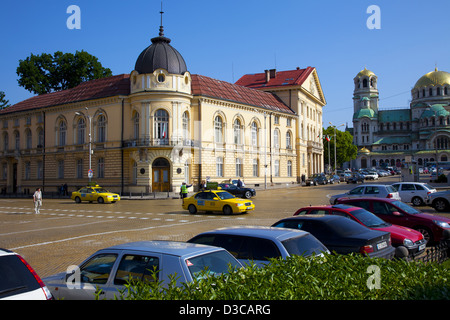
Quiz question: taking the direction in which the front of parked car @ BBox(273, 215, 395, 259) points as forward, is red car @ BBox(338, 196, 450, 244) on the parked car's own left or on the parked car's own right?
on the parked car's own right

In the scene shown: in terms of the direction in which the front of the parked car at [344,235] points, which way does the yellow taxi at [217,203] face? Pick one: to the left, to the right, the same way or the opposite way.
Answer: the opposite way

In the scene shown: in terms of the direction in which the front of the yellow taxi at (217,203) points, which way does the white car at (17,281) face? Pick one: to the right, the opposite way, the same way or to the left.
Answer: the opposite way

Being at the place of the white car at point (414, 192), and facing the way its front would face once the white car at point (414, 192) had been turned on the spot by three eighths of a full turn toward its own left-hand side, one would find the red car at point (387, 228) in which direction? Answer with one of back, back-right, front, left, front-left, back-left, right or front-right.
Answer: front

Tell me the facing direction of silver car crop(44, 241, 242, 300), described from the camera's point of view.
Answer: facing away from the viewer and to the left of the viewer

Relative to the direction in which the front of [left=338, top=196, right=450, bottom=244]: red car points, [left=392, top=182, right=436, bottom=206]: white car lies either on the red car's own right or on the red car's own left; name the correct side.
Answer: on the red car's own left

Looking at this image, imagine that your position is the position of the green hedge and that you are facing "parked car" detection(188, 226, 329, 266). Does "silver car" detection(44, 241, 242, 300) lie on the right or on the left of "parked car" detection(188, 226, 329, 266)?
left
